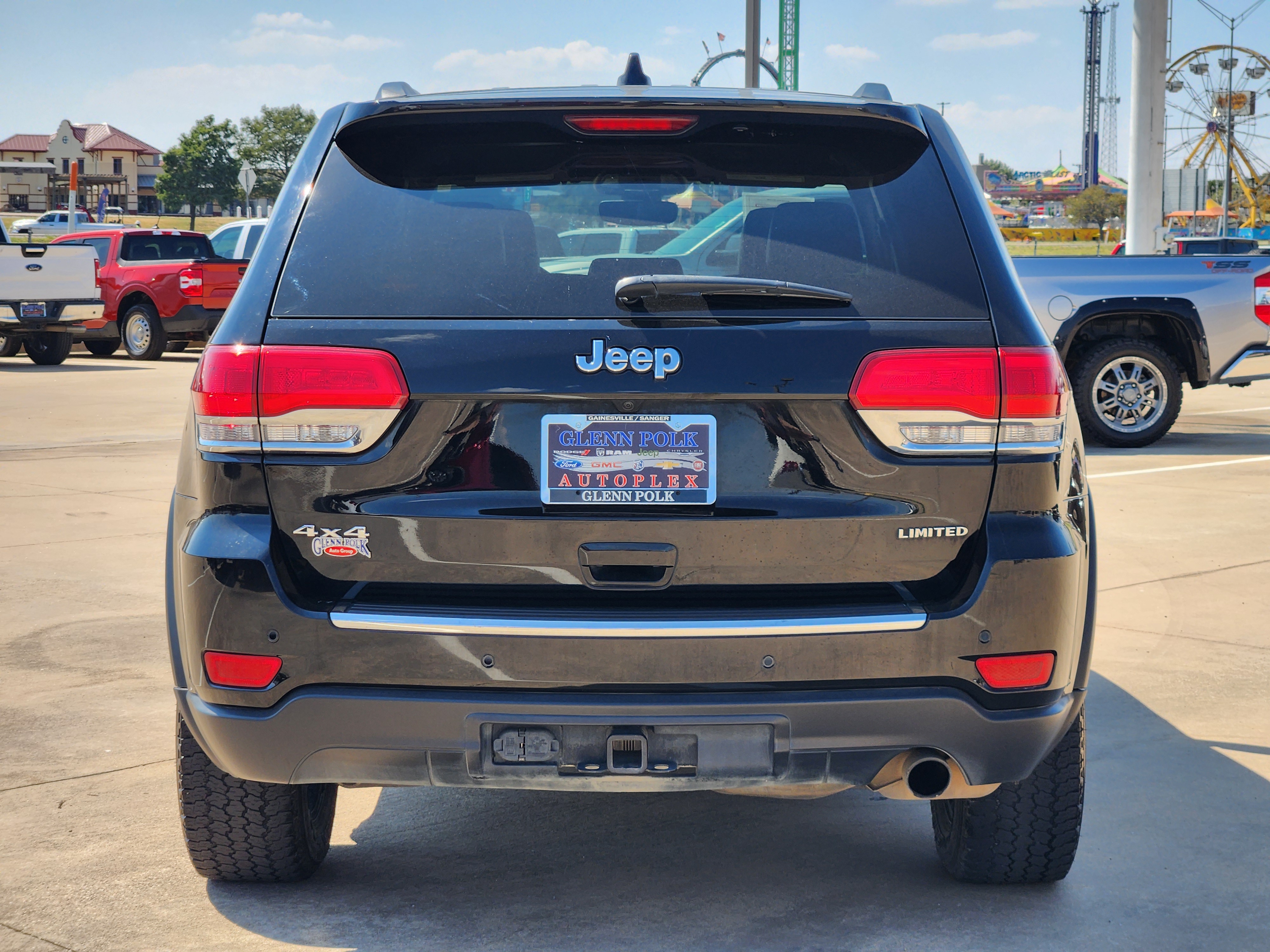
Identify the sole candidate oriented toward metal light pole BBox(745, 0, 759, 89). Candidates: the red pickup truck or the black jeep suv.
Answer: the black jeep suv

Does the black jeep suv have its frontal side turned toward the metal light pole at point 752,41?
yes

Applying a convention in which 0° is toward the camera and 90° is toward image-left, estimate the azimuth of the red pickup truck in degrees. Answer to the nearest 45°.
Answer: approximately 135°

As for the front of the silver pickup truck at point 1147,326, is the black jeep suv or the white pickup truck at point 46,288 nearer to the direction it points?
the white pickup truck

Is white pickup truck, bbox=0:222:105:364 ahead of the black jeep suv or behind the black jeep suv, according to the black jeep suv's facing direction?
ahead

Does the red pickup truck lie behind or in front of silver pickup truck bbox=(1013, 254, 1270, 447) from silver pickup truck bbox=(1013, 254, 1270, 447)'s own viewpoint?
in front

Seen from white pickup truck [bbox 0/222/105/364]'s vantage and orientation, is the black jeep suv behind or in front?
behind

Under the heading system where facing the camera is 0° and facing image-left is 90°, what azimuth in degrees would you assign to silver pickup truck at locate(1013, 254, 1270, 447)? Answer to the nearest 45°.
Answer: approximately 90°

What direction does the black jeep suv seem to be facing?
away from the camera

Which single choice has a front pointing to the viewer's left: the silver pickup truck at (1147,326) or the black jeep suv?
the silver pickup truck

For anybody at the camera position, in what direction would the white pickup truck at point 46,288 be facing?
facing away from the viewer and to the left of the viewer

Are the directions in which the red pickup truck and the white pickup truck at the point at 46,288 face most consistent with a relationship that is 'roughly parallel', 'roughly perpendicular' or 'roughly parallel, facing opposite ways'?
roughly parallel

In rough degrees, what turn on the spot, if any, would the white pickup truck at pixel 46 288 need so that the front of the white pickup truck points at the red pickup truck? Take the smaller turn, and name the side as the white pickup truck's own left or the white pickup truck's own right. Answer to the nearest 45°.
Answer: approximately 90° to the white pickup truck's own right
